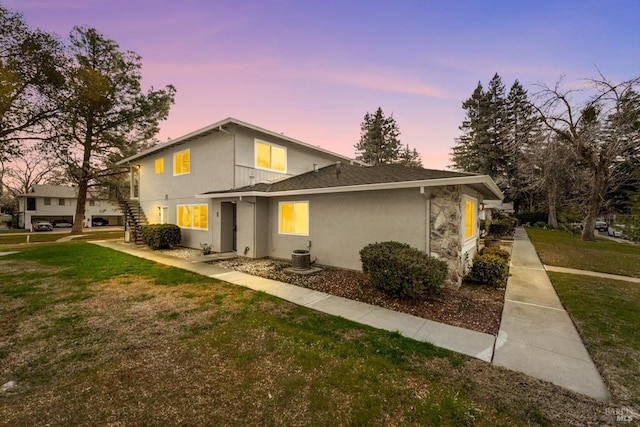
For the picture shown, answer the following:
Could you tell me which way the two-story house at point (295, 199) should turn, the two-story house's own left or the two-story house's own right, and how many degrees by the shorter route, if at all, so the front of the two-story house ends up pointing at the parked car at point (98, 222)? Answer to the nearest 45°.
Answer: approximately 90° to the two-story house's own right

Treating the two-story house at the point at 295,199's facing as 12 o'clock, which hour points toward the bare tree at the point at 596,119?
The bare tree is roughly at 7 o'clock from the two-story house.

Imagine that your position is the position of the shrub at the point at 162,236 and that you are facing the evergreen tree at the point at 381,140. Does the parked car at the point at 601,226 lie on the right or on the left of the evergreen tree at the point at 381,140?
right

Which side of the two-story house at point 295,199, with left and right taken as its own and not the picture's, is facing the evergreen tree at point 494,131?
back

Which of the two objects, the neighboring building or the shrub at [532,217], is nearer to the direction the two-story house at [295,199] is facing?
the neighboring building

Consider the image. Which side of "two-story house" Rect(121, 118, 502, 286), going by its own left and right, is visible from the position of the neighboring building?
right

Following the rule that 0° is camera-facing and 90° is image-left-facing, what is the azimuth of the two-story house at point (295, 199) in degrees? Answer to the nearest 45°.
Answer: approximately 45°

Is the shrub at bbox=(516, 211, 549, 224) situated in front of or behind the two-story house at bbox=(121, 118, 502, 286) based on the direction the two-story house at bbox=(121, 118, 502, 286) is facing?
behind

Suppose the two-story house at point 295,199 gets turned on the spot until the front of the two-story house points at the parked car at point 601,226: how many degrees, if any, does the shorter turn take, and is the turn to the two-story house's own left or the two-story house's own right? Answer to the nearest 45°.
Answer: approximately 180°

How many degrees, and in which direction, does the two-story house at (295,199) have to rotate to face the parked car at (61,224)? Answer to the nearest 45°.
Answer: approximately 90° to its right
